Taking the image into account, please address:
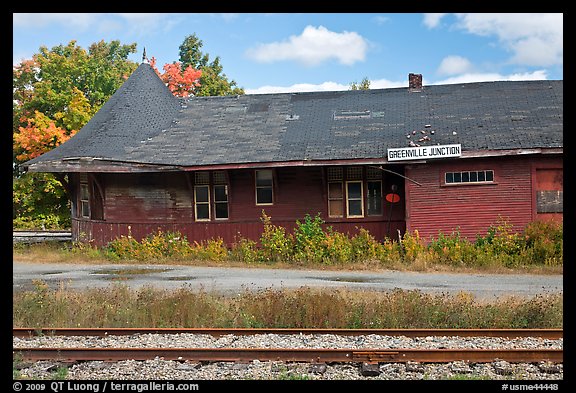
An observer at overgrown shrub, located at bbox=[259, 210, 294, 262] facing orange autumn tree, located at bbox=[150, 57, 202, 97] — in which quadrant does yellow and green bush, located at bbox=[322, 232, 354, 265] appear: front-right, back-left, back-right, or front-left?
back-right

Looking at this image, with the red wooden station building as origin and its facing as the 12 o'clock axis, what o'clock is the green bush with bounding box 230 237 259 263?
The green bush is roughly at 2 o'clock from the red wooden station building.

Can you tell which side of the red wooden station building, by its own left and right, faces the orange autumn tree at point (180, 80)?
back

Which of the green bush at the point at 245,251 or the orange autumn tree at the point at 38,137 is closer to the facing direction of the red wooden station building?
the green bush

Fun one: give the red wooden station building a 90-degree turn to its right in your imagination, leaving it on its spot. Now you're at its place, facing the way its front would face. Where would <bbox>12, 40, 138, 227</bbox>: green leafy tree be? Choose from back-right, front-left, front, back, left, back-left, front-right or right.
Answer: front-right

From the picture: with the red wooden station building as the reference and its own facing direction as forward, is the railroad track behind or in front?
in front

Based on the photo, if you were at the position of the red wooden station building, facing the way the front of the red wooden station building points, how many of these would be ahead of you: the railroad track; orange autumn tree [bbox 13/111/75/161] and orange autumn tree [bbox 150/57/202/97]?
1

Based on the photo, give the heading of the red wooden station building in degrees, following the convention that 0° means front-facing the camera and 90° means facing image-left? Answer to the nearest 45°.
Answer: approximately 0°

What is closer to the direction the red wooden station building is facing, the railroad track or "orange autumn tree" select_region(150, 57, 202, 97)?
the railroad track

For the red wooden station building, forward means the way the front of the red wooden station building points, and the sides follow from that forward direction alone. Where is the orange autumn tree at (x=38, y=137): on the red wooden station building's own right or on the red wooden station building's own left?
on the red wooden station building's own right

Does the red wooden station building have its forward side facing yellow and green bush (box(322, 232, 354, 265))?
yes

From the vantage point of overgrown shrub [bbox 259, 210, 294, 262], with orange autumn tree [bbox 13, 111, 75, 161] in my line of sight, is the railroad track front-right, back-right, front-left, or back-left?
back-left
